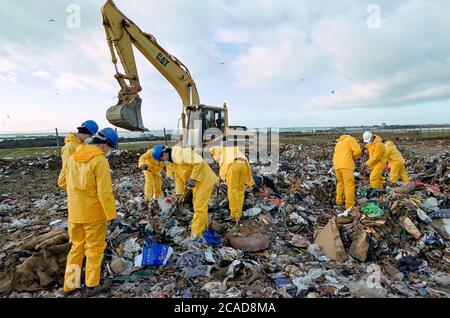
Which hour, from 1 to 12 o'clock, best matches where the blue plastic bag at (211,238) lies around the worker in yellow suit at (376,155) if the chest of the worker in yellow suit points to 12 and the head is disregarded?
The blue plastic bag is roughly at 10 o'clock from the worker in yellow suit.

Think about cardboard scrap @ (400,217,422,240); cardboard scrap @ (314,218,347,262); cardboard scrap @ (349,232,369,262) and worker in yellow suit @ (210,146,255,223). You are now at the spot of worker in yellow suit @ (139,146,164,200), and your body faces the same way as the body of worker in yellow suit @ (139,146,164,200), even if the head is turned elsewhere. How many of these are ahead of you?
4

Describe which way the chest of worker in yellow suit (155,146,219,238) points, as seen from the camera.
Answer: to the viewer's left

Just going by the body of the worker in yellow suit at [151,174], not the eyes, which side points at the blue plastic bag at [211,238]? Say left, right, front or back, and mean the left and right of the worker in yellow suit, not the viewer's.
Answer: front

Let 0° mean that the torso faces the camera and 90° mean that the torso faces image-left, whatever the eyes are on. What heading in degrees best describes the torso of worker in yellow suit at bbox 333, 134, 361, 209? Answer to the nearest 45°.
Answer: approximately 225°

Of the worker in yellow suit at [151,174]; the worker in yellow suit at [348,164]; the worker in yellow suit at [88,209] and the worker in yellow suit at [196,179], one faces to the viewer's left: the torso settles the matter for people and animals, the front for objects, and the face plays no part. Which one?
the worker in yellow suit at [196,179]

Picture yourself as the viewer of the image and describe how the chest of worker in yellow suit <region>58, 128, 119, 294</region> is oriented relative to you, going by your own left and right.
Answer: facing away from the viewer and to the right of the viewer

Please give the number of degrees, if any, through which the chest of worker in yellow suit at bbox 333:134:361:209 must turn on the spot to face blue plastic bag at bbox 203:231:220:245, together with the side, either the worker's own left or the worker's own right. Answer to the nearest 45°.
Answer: approximately 180°

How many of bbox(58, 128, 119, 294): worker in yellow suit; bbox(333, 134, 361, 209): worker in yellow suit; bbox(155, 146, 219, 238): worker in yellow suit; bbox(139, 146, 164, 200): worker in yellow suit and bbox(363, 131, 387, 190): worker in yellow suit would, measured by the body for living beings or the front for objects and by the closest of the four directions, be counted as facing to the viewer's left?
2

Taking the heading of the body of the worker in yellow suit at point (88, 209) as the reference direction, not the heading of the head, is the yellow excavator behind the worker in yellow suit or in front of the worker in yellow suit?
in front

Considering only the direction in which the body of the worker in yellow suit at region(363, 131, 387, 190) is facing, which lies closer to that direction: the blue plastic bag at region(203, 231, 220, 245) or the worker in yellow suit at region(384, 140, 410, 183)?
the blue plastic bag

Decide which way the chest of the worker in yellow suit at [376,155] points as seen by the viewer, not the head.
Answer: to the viewer's left

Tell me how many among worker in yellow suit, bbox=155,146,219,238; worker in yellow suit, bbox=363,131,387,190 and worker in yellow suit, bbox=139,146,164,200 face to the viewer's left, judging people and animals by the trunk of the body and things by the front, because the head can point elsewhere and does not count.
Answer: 2

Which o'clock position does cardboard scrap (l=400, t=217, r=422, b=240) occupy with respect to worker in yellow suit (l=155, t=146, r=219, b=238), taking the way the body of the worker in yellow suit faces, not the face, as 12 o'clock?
The cardboard scrap is roughly at 6 o'clock from the worker in yellow suit.

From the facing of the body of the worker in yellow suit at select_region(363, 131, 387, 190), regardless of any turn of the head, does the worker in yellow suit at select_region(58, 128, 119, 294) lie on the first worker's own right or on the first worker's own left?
on the first worker's own left

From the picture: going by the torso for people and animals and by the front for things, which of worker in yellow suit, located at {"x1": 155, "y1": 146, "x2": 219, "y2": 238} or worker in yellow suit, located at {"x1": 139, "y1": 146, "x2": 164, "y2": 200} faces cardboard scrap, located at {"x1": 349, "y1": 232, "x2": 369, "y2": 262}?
worker in yellow suit, located at {"x1": 139, "y1": 146, "x2": 164, "y2": 200}
